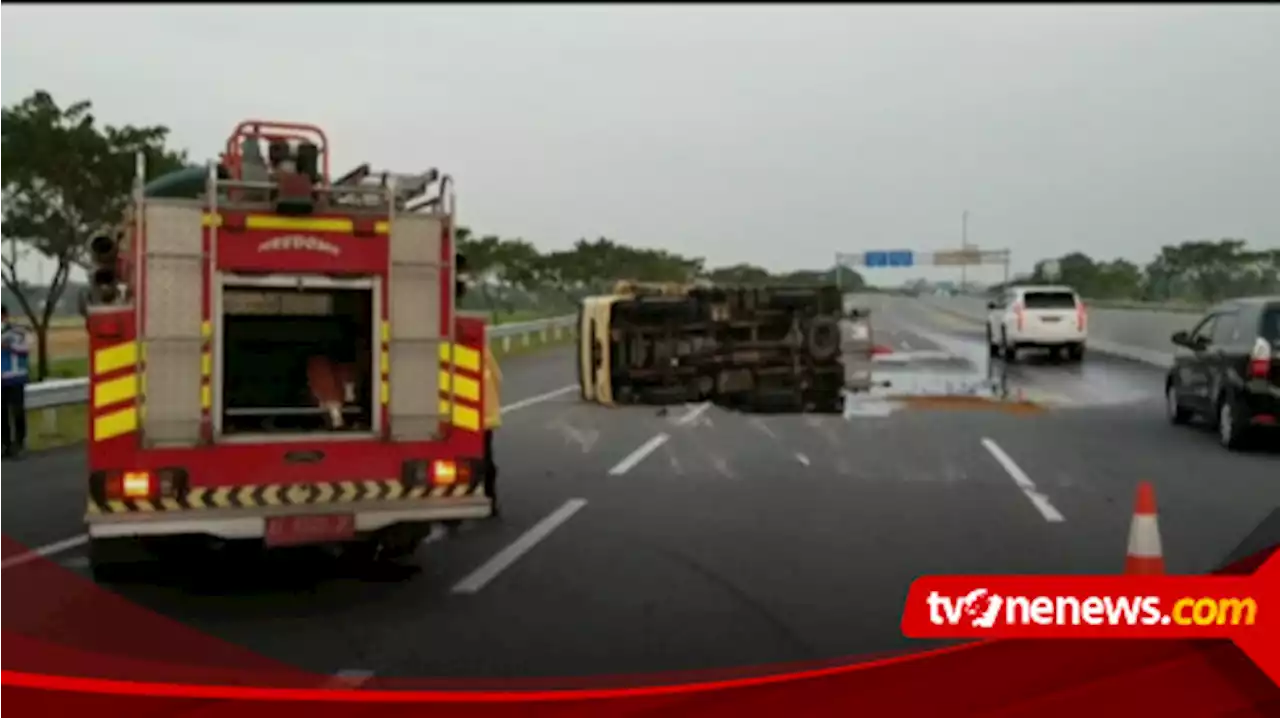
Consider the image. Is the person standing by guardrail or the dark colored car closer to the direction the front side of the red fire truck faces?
the person standing by guardrail

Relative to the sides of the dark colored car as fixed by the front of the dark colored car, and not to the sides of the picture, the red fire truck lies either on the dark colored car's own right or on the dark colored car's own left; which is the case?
on the dark colored car's own left

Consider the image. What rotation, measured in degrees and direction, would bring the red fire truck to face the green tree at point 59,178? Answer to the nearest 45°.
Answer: approximately 90° to its left

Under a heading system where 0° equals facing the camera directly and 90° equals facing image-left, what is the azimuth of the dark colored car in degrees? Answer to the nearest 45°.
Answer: approximately 135°

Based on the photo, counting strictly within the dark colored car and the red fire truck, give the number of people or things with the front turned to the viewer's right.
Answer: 0

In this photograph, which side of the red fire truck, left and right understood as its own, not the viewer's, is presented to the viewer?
back

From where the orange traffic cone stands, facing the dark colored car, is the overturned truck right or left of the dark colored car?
left

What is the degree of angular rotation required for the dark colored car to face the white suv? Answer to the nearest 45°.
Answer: approximately 45° to its right

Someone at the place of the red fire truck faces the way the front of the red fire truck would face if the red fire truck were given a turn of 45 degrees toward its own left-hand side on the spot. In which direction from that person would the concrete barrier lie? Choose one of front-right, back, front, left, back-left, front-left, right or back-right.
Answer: right

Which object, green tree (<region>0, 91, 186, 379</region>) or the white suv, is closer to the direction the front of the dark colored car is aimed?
the white suv

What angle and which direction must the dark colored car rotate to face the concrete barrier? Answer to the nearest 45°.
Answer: approximately 45° to its right

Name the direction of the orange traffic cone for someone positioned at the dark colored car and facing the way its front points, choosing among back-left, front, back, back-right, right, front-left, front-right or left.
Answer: back-left

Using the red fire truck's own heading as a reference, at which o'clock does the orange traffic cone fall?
The orange traffic cone is roughly at 4 o'clock from the red fire truck.
